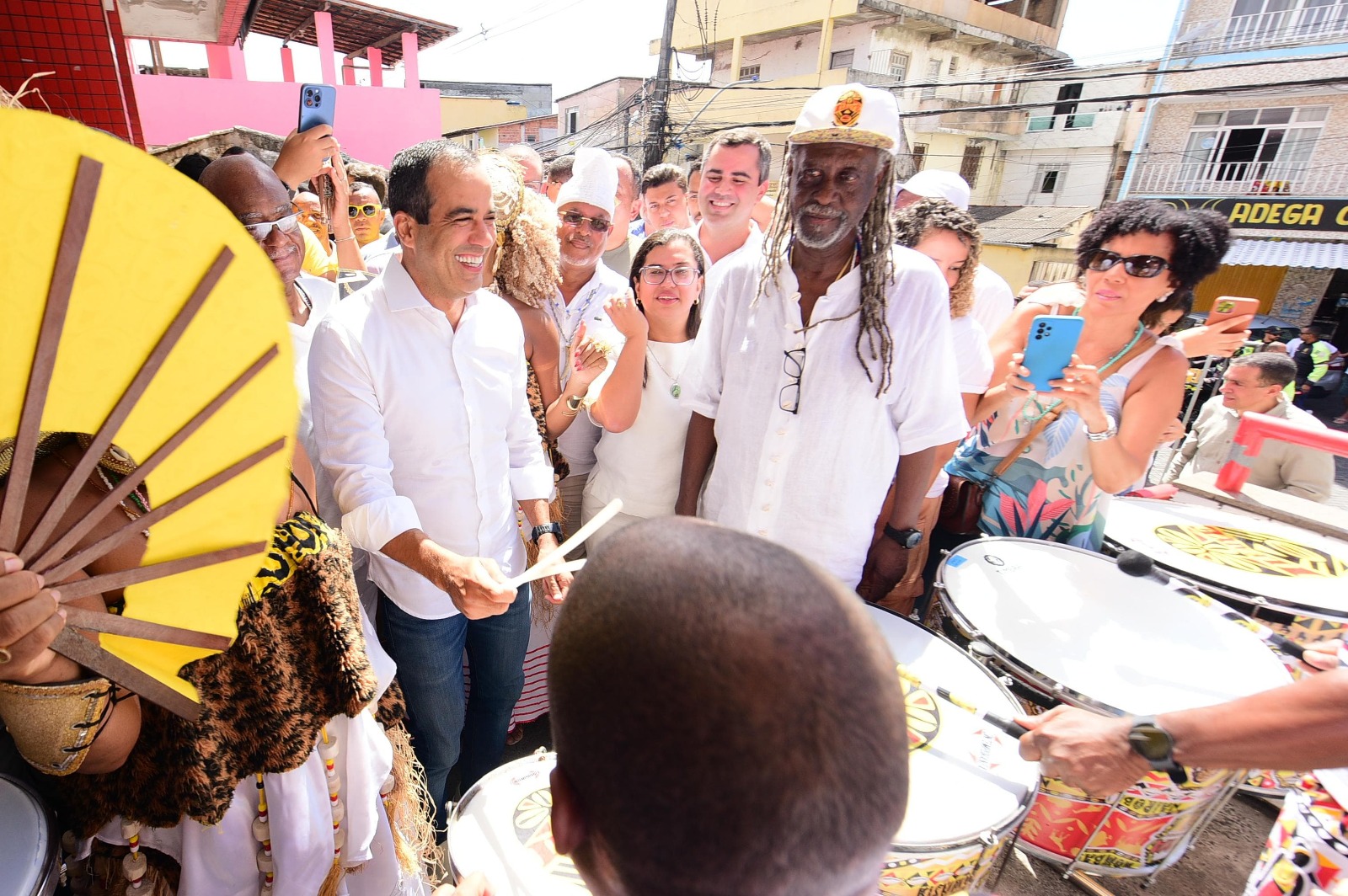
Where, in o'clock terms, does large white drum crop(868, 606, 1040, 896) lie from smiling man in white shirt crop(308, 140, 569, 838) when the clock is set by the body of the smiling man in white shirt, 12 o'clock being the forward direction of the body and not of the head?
The large white drum is roughly at 12 o'clock from the smiling man in white shirt.

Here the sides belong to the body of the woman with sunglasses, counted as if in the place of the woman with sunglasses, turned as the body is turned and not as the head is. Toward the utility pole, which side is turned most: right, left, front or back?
right

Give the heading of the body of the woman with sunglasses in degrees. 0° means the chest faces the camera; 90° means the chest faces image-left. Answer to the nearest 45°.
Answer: approximately 45°

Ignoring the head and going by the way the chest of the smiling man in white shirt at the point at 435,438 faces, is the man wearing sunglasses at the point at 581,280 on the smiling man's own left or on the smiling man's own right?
on the smiling man's own left

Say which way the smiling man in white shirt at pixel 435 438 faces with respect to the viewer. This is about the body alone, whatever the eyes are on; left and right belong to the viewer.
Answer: facing the viewer and to the right of the viewer

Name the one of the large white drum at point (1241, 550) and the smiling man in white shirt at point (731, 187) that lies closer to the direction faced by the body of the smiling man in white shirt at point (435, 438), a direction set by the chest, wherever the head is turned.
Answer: the large white drum

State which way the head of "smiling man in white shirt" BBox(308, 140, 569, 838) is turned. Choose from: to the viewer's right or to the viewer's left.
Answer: to the viewer's right

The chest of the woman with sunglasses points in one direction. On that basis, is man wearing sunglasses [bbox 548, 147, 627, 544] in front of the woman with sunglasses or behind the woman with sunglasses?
in front

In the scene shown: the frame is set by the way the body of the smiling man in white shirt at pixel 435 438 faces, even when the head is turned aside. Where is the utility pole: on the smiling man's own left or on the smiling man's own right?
on the smiling man's own left

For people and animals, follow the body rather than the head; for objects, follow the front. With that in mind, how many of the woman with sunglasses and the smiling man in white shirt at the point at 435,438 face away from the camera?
0
